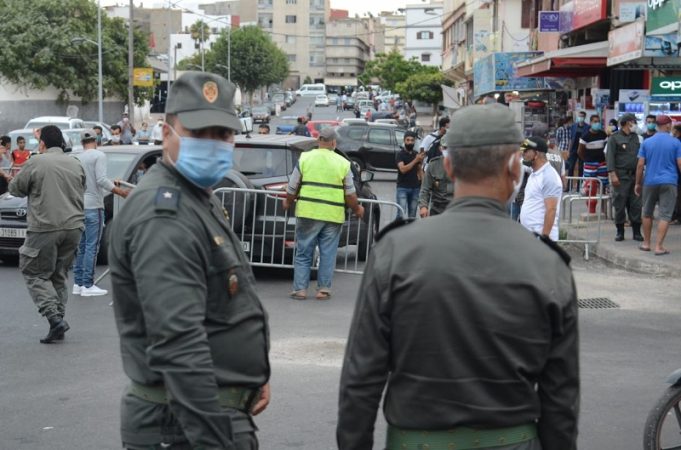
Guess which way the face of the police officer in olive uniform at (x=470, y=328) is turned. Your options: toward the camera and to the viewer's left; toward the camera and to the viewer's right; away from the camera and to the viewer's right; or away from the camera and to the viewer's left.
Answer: away from the camera and to the viewer's right

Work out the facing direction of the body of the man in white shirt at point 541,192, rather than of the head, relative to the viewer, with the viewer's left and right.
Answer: facing to the left of the viewer

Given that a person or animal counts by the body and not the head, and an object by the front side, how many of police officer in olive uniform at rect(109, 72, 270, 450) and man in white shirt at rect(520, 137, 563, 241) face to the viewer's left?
1

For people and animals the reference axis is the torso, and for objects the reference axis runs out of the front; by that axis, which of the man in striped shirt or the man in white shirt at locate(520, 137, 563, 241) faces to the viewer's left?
the man in white shirt

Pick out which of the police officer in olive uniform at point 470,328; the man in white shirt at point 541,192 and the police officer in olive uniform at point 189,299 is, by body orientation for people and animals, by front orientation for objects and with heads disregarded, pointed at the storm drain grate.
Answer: the police officer in olive uniform at point 470,328
